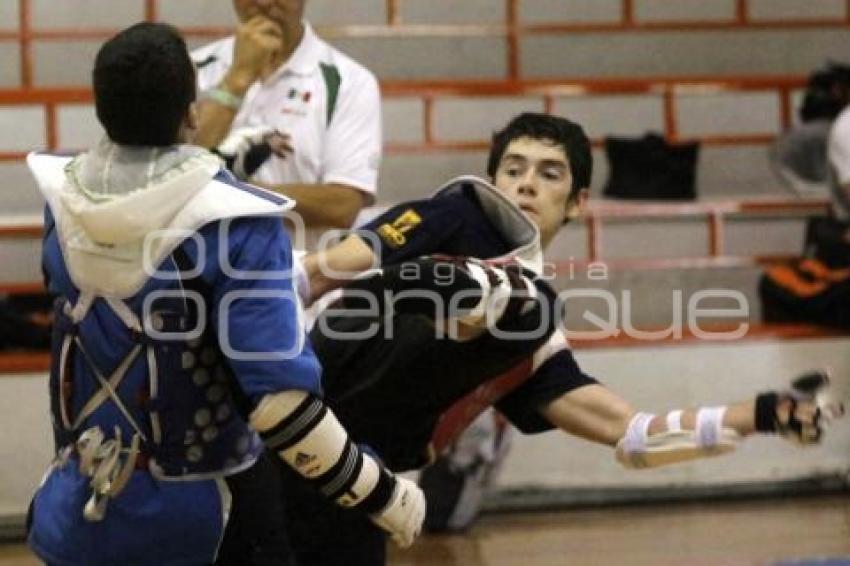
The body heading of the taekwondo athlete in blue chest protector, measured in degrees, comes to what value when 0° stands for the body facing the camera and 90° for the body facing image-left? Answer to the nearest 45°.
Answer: approximately 225°

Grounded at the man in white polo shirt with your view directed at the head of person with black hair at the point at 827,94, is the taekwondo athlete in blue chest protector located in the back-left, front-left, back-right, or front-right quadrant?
back-right

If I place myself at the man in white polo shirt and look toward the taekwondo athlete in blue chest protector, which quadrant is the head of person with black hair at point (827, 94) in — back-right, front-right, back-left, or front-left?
back-left

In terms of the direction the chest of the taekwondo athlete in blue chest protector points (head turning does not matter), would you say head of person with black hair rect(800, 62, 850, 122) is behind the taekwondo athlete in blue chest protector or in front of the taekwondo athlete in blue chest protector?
in front

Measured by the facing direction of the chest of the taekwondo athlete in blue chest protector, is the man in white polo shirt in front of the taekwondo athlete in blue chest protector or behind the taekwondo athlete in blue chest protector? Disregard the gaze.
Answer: in front
